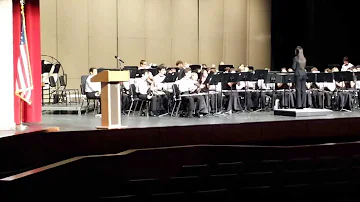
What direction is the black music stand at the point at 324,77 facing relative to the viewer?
away from the camera

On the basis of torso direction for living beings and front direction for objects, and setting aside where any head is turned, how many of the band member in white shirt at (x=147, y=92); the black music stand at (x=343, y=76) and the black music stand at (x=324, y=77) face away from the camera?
2

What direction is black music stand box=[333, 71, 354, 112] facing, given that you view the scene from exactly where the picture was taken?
facing away from the viewer

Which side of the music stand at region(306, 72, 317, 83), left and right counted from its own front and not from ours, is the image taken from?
back

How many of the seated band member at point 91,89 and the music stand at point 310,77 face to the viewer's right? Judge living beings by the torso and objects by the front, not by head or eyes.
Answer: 1

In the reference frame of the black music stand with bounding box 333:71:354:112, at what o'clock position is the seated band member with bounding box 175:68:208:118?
The seated band member is roughly at 8 o'clock from the black music stand.

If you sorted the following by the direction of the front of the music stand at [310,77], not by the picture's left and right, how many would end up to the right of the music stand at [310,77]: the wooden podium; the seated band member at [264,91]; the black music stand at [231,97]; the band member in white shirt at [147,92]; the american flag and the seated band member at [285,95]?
0

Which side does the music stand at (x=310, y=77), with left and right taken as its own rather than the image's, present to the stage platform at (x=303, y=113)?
back

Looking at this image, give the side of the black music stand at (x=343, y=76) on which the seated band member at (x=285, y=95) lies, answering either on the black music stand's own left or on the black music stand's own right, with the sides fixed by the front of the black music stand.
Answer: on the black music stand's own left

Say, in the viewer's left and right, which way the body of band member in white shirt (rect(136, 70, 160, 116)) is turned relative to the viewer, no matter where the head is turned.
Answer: facing to the right of the viewer

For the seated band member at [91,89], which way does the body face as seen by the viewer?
to the viewer's right

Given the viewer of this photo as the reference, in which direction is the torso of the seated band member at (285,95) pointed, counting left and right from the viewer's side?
facing the viewer

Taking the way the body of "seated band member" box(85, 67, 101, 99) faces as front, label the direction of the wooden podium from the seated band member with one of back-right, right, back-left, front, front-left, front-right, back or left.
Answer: right
